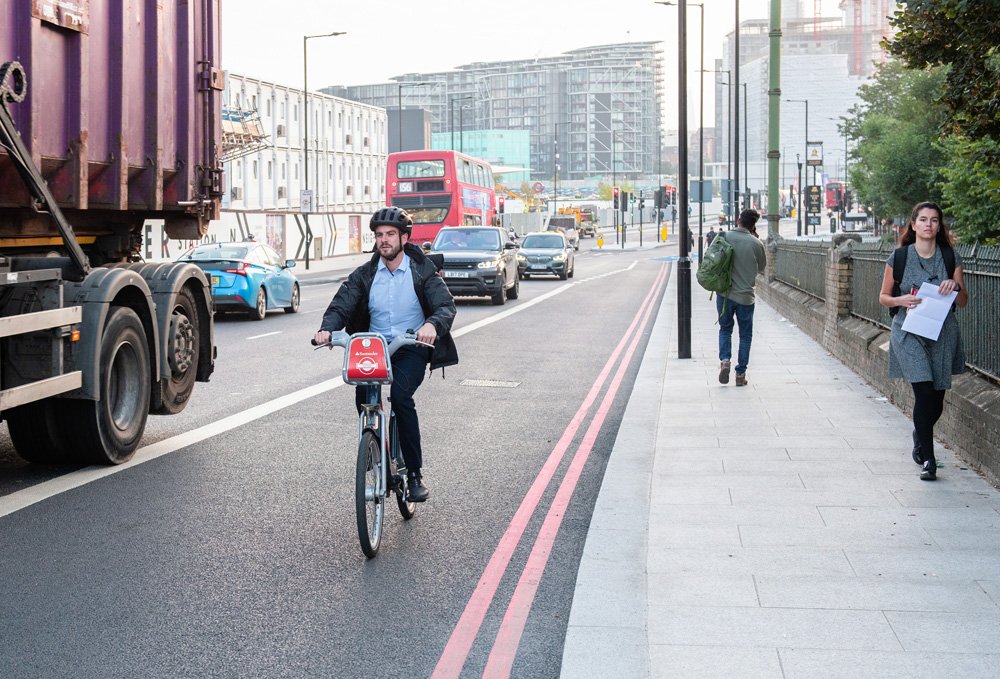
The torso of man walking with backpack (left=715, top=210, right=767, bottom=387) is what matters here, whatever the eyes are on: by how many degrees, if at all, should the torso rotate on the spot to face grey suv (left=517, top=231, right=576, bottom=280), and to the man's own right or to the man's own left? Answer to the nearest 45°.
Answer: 0° — they already face it

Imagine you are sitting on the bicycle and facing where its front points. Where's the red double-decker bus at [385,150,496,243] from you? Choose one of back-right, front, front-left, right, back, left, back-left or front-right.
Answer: back

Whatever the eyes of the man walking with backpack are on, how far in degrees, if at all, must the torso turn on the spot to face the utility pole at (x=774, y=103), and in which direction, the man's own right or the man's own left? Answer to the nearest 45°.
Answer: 0° — they already face it

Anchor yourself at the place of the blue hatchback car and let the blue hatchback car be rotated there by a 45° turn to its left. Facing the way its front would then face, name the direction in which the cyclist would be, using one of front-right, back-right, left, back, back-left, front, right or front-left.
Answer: back

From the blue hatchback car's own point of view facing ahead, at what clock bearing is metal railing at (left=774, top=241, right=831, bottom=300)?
The metal railing is roughly at 2 o'clock from the blue hatchback car.

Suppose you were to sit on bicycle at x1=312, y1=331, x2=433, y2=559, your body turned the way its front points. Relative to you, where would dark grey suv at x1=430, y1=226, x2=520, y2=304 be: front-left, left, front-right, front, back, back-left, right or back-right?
back

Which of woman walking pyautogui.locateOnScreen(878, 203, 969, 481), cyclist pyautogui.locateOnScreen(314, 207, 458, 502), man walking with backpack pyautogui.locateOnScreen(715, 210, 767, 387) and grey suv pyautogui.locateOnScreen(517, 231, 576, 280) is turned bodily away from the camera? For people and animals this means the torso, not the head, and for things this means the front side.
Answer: the man walking with backpack

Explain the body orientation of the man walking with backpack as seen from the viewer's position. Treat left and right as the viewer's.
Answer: facing away from the viewer

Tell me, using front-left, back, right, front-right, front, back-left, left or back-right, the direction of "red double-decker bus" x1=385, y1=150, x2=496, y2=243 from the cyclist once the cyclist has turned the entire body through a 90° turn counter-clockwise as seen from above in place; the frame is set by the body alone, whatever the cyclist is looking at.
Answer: left

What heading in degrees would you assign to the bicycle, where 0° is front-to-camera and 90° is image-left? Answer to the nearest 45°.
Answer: approximately 0°
